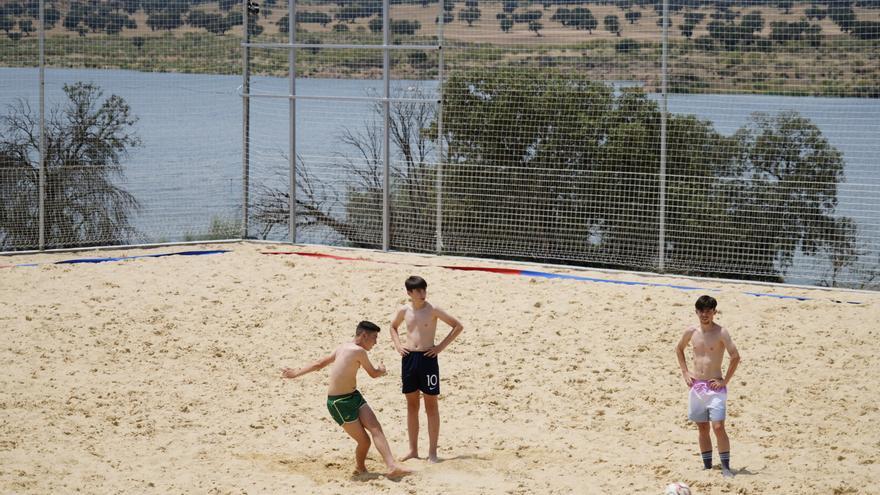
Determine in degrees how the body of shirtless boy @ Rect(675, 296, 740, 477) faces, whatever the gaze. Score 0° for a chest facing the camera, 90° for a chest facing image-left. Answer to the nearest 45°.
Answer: approximately 0°

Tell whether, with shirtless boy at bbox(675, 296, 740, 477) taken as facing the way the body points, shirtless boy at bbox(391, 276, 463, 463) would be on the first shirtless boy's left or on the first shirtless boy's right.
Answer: on the first shirtless boy's right

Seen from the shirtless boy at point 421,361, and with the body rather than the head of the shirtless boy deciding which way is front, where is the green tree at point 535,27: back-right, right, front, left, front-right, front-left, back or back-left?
back

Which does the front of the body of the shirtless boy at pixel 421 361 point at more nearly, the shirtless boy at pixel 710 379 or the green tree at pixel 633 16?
the shirtless boy

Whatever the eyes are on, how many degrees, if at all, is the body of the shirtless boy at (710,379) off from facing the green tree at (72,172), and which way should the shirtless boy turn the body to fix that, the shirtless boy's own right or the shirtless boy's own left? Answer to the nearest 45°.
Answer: approximately 135° to the shirtless boy's own right

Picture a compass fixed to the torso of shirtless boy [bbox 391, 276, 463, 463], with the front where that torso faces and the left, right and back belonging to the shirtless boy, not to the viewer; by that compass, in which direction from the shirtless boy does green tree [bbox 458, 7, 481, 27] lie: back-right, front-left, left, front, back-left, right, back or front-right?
back

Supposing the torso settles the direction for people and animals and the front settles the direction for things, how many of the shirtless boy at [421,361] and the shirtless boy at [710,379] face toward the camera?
2

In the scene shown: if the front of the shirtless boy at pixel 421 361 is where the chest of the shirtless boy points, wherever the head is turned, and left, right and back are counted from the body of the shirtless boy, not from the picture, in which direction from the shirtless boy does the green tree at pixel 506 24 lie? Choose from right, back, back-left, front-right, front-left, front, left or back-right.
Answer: back

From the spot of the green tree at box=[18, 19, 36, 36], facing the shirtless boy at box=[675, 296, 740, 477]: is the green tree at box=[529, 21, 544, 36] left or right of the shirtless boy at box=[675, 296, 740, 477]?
left
